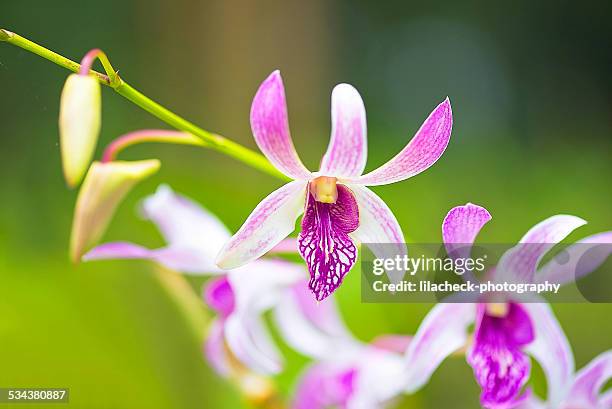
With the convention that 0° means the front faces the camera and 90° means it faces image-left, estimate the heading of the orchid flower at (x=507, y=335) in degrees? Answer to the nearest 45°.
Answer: approximately 0°
